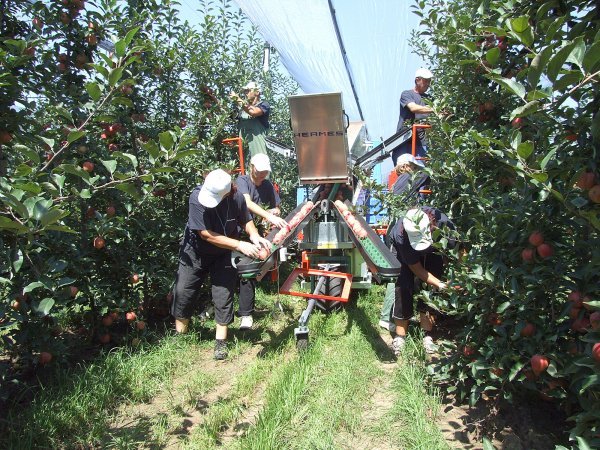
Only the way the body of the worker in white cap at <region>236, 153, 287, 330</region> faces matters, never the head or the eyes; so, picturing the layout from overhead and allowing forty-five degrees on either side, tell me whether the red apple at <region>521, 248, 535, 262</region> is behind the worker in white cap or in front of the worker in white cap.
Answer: in front

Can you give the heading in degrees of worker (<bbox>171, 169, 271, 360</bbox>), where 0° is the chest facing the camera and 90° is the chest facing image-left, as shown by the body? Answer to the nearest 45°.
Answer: approximately 315°

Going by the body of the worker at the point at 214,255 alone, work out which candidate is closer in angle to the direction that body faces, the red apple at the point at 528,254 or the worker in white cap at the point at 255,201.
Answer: the red apple

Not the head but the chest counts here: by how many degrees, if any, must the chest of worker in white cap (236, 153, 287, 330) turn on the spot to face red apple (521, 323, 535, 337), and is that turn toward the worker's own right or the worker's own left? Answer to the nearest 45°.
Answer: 0° — they already face it

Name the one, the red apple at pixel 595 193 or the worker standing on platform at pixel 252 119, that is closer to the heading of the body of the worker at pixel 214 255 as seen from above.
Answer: the red apple

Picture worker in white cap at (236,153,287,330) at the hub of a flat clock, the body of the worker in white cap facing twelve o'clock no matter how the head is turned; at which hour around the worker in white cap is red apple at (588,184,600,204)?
The red apple is roughly at 1 o'clock from the worker in white cap.

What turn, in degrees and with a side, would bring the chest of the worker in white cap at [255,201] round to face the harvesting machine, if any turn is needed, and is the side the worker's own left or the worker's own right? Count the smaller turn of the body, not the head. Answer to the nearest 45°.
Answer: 0° — they already face it

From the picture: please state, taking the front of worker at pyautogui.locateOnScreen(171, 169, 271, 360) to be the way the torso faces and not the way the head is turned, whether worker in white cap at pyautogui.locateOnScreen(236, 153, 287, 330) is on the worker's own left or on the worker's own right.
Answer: on the worker's own left

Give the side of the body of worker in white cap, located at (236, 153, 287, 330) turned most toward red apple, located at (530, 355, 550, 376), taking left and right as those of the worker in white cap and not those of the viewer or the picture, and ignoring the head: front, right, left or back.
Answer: front

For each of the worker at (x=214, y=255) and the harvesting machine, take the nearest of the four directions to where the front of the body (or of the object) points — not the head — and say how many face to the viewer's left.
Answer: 0
